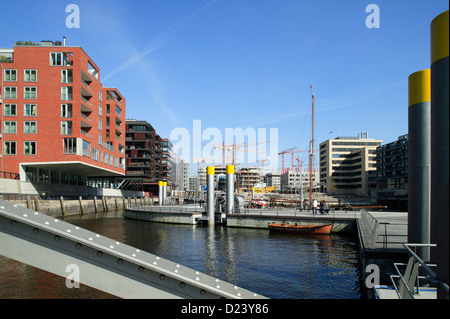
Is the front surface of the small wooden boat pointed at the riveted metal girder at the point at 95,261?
no

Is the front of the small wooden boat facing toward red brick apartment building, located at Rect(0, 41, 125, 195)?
no
